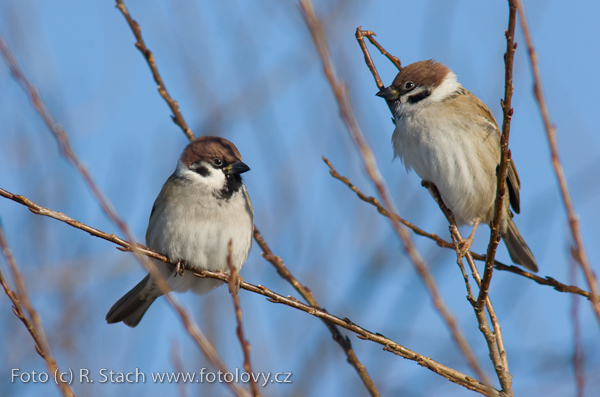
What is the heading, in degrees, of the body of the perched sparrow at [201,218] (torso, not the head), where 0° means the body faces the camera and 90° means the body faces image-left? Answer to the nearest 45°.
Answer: approximately 315°

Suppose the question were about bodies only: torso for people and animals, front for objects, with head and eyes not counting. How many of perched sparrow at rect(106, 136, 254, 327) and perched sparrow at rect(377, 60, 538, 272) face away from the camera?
0

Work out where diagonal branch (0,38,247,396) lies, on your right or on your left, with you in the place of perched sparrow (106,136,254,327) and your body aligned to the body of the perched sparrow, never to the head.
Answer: on your right
